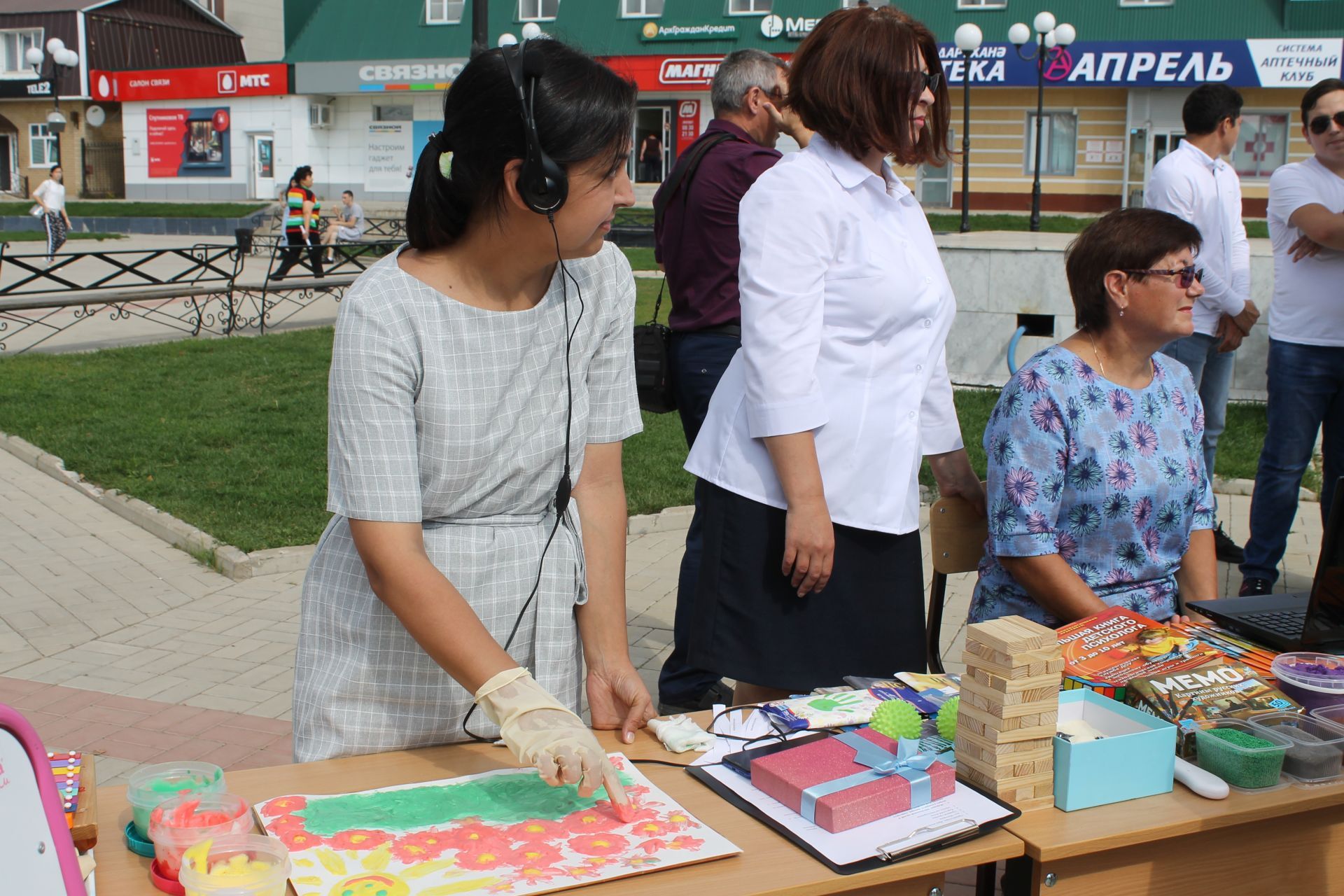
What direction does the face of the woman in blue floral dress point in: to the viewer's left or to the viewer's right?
to the viewer's right

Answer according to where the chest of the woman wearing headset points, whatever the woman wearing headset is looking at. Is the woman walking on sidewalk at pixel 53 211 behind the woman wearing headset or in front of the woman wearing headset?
behind

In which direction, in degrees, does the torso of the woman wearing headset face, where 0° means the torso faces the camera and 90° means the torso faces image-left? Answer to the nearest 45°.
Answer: approximately 315°

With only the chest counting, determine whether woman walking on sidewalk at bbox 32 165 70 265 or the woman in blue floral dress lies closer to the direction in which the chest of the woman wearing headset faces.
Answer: the woman in blue floral dress

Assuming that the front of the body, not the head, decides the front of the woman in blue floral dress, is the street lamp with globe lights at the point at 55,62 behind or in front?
behind
